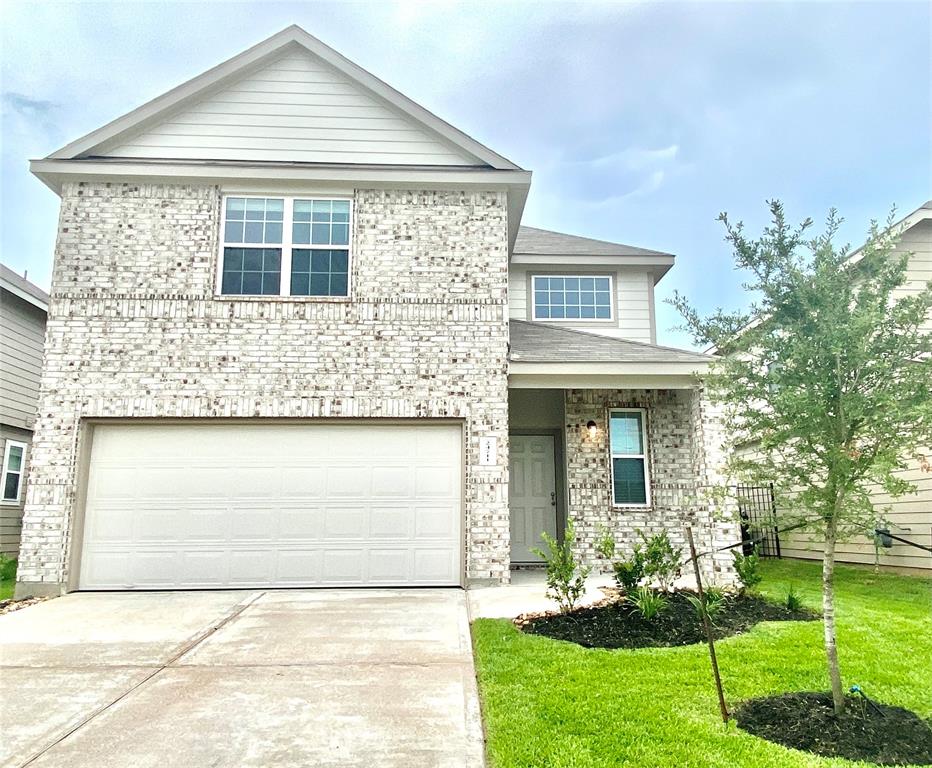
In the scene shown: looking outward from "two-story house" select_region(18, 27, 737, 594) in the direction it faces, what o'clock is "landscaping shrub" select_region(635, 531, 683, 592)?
The landscaping shrub is roughly at 10 o'clock from the two-story house.

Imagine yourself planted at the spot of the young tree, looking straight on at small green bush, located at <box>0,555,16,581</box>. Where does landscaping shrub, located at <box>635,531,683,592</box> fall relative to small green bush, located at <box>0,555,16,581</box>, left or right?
right

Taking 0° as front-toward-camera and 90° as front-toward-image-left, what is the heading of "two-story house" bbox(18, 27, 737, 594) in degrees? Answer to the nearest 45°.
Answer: approximately 0°

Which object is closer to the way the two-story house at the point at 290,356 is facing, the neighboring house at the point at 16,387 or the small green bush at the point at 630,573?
the small green bush

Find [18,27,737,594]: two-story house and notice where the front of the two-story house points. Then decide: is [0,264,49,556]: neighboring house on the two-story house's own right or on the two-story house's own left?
on the two-story house's own right

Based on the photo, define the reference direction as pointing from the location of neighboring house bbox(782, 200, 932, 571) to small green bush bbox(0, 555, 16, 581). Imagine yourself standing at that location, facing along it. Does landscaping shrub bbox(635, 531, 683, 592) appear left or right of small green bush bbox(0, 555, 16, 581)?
left

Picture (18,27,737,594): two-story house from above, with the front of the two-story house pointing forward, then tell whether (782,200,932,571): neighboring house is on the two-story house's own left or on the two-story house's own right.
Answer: on the two-story house's own left

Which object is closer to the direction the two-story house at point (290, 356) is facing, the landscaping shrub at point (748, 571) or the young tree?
the young tree

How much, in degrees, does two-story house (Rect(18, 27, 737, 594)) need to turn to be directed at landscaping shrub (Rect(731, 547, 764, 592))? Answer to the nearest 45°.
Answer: approximately 90° to its left

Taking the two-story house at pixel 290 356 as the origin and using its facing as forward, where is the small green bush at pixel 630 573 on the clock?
The small green bush is roughly at 10 o'clock from the two-story house.

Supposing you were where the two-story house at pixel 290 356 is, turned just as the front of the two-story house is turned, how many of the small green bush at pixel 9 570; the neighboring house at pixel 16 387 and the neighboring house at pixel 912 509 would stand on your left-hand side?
1

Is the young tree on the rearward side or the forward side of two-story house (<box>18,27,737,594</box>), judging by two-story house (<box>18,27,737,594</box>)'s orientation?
on the forward side

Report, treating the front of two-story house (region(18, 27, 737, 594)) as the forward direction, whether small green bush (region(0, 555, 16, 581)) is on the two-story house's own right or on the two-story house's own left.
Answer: on the two-story house's own right
